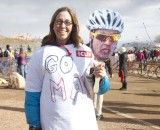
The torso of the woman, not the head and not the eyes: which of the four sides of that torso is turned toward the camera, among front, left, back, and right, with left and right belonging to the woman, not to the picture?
front

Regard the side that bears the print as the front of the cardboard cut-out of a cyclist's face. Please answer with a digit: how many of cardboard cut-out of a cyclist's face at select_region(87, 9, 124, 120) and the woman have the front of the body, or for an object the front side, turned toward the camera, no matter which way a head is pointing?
2

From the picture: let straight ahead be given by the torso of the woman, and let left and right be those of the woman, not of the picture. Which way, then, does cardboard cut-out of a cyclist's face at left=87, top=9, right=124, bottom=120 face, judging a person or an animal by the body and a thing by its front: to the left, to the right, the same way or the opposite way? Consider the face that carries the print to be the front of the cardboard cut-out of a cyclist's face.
the same way

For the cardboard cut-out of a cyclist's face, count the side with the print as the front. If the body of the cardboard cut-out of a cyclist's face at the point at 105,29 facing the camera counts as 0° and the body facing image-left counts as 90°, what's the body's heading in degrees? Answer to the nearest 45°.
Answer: approximately 0°

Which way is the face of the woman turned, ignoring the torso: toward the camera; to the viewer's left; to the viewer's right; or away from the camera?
toward the camera
